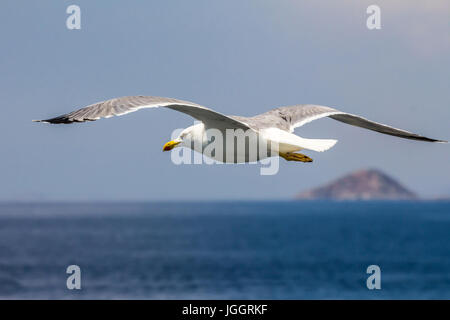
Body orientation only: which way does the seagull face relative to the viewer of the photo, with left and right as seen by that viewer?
facing away from the viewer and to the left of the viewer
